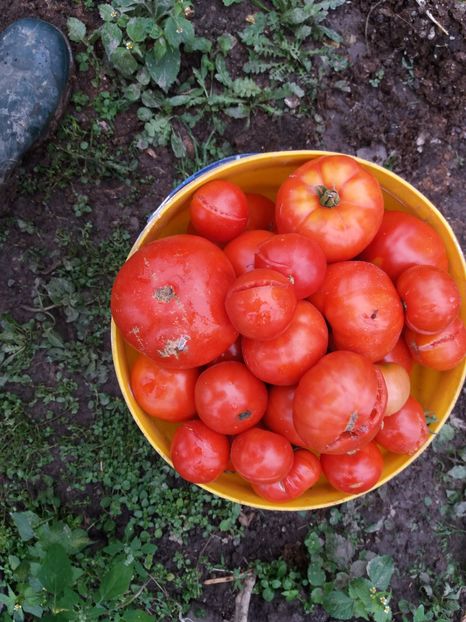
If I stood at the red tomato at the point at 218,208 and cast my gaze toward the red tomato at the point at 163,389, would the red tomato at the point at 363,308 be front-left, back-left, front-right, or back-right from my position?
front-left

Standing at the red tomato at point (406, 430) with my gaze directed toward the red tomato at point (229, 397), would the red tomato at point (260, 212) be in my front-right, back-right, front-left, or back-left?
front-right
